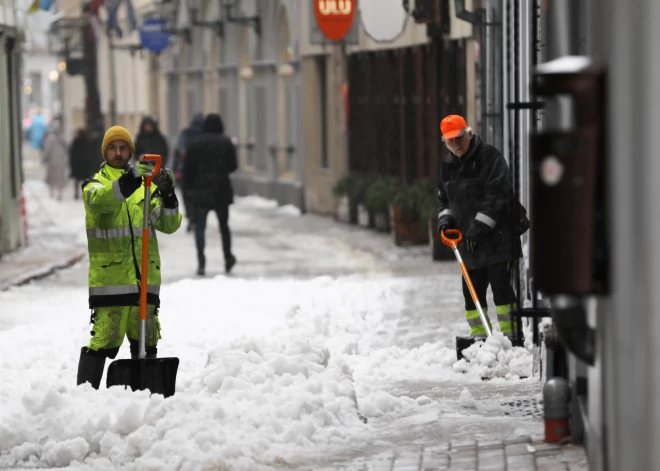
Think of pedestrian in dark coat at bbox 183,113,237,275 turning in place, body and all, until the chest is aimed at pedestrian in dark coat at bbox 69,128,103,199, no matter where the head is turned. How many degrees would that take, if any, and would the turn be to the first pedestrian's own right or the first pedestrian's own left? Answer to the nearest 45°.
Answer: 0° — they already face them

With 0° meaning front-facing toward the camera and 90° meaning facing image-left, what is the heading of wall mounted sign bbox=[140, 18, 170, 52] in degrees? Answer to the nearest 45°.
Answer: approximately 0°

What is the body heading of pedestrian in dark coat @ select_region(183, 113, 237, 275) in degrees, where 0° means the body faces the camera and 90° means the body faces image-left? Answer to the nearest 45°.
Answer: approximately 180°
